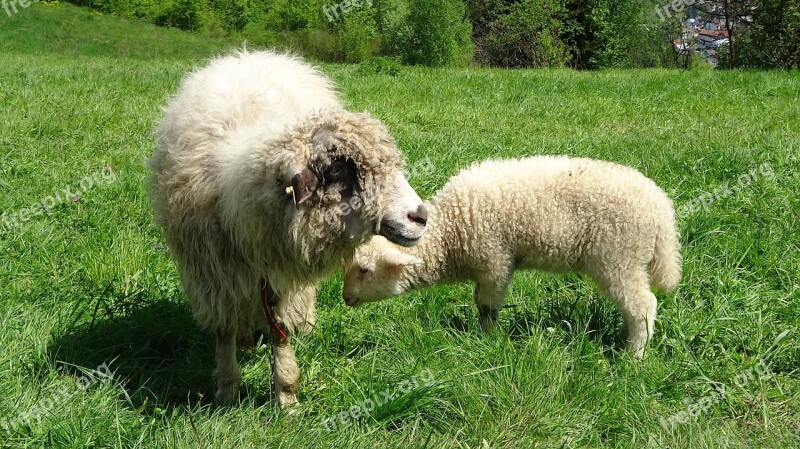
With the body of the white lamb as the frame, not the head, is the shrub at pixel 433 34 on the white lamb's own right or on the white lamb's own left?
on the white lamb's own right

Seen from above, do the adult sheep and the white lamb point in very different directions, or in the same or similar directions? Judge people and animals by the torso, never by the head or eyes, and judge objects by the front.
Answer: very different directions

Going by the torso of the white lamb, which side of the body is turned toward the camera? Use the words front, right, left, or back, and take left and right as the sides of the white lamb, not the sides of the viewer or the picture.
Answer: left

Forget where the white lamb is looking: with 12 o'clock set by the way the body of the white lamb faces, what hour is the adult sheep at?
The adult sheep is roughly at 11 o'clock from the white lamb.

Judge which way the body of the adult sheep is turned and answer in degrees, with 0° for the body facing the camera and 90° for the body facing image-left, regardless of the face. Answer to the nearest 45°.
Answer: approximately 315°

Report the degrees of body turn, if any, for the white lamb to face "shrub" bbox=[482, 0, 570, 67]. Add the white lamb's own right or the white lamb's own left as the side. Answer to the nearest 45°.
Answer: approximately 90° to the white lamb's own right

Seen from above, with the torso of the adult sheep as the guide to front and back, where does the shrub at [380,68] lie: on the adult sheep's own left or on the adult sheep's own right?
on the adult sheep's own left

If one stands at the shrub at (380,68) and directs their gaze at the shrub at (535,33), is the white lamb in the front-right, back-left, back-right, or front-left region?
back-right

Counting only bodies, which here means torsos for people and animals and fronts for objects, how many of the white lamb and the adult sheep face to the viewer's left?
1

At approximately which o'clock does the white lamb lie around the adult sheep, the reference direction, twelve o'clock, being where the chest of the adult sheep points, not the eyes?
The white lamb is roughly at 10 o'clock from the adult sheep.
